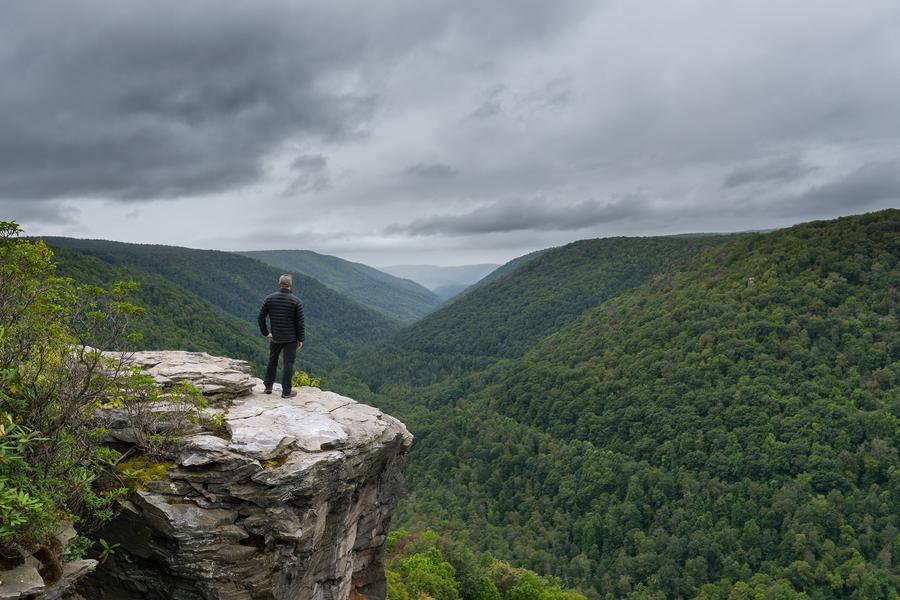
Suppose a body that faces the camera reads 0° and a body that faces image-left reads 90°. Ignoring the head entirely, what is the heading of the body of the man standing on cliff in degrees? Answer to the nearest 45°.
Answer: approximately 180°

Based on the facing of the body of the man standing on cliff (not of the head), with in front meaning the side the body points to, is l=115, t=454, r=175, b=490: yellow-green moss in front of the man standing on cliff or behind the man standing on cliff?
behind

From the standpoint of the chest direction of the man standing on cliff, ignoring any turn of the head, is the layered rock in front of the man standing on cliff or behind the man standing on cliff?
behind
